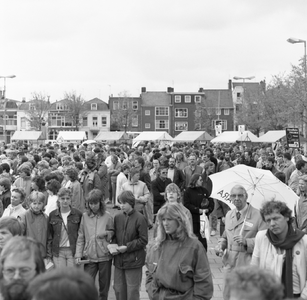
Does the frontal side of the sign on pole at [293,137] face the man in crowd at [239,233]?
yes

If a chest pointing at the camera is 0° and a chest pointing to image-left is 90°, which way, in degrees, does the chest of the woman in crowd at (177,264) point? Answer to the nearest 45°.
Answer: approximately 45°

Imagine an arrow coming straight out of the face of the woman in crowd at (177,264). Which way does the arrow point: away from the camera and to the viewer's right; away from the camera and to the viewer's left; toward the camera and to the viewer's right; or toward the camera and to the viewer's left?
toward the camera and to the viewer's left

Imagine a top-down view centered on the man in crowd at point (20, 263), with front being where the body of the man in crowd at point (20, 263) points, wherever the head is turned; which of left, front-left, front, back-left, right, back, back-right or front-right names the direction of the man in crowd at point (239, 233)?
back

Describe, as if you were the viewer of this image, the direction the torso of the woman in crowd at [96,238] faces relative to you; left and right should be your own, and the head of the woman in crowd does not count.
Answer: facing the viewer

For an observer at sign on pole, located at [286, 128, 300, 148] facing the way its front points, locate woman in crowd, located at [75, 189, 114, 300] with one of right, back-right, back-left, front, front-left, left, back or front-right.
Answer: front

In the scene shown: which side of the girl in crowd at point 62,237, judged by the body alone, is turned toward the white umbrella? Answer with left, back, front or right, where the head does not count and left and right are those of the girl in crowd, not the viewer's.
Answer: left

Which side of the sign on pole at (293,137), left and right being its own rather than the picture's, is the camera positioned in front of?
front

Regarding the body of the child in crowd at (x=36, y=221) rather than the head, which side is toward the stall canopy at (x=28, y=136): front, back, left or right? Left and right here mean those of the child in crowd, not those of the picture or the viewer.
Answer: back

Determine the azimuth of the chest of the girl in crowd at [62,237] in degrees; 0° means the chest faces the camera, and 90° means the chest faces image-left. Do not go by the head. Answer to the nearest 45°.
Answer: approximately 0°
